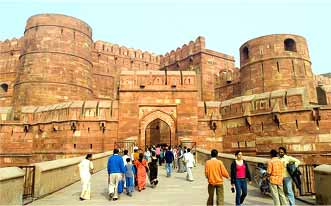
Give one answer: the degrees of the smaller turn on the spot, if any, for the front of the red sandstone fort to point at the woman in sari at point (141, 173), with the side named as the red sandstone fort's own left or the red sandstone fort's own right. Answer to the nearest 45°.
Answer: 0° — it already faces them

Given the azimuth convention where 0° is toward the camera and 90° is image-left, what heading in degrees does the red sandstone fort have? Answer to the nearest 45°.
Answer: approximately 0°

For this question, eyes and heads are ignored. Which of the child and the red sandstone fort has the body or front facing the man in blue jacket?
the red sandstone fort

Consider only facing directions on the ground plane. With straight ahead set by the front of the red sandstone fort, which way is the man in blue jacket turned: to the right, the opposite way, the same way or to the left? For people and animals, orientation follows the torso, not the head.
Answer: the opposite way

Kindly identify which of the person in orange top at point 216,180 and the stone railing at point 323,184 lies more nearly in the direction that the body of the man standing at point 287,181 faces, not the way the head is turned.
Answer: the person in orange top
